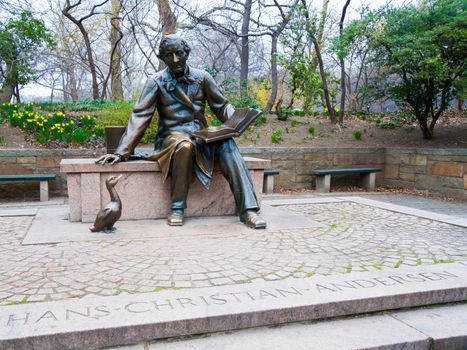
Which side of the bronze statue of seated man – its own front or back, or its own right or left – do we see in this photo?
front

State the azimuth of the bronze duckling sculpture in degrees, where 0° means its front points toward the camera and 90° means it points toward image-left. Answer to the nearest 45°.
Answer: approximately 270°

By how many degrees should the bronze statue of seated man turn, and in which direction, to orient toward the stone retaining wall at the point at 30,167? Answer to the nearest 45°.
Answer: approximately 135° to its right

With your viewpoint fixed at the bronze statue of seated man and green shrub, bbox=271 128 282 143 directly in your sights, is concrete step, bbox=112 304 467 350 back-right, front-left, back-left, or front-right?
back-right

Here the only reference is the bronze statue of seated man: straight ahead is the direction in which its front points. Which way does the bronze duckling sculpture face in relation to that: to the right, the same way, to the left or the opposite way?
to the left

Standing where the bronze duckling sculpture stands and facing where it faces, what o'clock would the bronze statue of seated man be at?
The bronze statue of seated man is roughly at 11 o'clock from the bronze duckling sculpture.

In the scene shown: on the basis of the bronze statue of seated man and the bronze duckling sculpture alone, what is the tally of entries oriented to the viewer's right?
1

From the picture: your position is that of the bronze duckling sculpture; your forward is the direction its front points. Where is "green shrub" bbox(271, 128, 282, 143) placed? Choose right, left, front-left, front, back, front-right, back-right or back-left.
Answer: front-left

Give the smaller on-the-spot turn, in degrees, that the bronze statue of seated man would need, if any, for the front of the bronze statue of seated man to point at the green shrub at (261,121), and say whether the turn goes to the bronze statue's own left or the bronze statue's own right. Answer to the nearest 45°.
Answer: approximately 180°

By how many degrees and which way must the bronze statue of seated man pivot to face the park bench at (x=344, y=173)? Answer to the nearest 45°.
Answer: approximately 135° to its left

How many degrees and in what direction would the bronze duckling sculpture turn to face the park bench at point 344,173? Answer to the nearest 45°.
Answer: approximately 45° to its left

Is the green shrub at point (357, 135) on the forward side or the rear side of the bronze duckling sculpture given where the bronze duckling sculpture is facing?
on the forward side

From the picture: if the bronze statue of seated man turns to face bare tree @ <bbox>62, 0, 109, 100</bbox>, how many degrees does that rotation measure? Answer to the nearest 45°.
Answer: approximately 180°

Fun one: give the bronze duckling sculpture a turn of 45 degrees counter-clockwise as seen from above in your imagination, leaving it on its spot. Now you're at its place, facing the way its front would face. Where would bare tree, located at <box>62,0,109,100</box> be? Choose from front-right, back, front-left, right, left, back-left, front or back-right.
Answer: front-left

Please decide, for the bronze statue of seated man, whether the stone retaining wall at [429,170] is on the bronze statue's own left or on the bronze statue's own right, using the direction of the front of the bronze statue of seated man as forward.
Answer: on the bronze statue's own left

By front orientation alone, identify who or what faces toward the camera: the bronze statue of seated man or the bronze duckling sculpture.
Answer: the bronze statue of seated man

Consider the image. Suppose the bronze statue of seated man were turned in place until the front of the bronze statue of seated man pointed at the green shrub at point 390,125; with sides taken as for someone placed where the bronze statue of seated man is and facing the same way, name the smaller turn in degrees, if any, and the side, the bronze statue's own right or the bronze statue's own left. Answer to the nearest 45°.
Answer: approximately 135° to the bronze statue's own left

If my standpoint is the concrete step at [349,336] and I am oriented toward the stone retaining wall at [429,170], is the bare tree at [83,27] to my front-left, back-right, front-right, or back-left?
front-left

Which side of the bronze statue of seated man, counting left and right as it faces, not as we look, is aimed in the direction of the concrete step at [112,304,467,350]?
front

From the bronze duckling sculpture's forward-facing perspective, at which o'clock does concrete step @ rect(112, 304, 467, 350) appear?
The concrete step is roughly at 2 o'clock from the bronze duckling sculpture.
